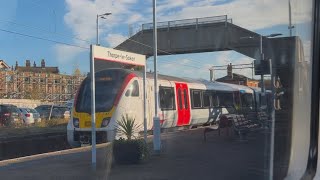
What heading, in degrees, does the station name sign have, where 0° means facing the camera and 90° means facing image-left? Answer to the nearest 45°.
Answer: approximately 315°

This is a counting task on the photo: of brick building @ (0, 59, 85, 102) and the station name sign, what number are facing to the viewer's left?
0

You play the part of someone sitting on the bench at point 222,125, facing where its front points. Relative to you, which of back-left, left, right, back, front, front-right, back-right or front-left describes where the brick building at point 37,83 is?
front

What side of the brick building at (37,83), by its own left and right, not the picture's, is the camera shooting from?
front
